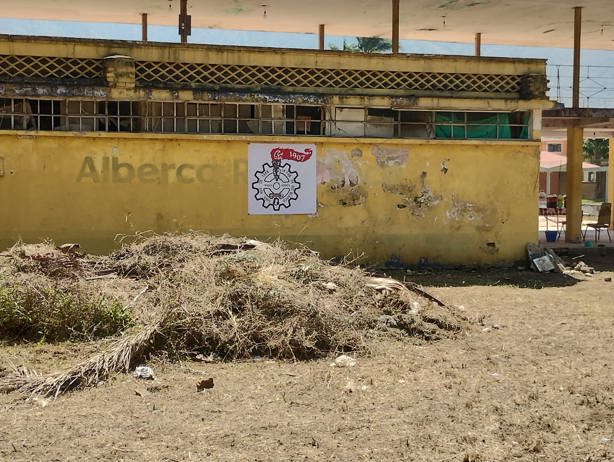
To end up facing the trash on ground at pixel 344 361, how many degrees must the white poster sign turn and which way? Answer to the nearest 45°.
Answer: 0° — it already faces it

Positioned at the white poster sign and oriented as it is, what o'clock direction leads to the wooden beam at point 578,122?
The wooden beam is roughly at 8 o'clock from the white poster sign.

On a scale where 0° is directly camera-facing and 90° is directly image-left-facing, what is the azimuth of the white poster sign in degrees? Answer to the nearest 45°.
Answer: approximately 0°

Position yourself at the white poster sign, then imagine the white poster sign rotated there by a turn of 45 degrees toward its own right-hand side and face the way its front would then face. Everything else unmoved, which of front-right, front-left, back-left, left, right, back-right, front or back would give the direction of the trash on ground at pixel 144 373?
front-left

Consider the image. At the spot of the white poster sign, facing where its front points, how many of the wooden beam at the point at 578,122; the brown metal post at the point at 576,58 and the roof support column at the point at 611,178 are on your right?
0

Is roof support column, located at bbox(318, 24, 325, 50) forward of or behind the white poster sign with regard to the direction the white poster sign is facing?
behind

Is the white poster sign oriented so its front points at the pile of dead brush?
yes

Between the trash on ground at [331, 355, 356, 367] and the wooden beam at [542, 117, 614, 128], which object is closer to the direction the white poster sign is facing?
the trash on ground

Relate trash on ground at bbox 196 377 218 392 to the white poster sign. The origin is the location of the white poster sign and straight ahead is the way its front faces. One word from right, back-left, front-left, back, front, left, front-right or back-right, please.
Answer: front

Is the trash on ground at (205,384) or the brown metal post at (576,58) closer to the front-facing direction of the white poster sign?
the trash on ground

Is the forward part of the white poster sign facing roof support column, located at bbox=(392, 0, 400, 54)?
no

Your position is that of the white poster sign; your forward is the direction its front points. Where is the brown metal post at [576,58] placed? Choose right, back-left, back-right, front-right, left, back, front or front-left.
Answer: back-left

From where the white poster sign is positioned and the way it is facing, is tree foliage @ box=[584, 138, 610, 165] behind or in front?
behind
